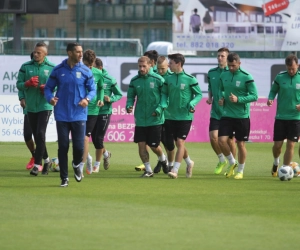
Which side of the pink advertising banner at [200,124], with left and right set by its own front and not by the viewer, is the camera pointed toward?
front

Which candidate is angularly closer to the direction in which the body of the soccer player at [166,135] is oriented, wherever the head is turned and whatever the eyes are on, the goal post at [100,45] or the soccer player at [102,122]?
the soccer player

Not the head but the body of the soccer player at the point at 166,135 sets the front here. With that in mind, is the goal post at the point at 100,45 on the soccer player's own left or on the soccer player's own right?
on the soccer player's own right

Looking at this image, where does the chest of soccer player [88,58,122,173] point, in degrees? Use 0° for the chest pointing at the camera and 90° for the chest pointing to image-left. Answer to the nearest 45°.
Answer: approximately 45°

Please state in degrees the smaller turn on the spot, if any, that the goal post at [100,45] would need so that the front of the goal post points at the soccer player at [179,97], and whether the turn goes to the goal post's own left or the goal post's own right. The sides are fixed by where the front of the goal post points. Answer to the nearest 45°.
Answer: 0° — it already faces them

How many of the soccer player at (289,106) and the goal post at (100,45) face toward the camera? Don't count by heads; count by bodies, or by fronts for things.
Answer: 2

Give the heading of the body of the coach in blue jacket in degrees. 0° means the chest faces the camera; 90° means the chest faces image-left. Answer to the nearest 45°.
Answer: approximately 0°

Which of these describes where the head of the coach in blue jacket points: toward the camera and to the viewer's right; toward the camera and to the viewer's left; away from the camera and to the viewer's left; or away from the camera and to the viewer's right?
toward the camera and to the viewer's right

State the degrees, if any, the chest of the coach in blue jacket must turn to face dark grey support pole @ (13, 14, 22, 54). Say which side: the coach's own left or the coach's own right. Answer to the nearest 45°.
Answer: approximately 180°

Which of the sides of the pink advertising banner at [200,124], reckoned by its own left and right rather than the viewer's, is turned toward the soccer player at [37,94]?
front

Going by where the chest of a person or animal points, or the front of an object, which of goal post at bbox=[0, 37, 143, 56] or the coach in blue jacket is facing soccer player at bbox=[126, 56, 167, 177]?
the goal post

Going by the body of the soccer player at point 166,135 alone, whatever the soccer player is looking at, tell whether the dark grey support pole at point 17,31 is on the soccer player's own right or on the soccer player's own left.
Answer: on the soccer player's own right

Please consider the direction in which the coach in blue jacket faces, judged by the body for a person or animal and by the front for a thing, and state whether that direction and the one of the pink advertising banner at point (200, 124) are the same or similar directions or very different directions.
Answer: same or similar directions

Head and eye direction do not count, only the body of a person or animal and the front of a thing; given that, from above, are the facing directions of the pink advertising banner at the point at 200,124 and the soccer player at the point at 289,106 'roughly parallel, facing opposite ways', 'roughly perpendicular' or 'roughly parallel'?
roughly parallel
